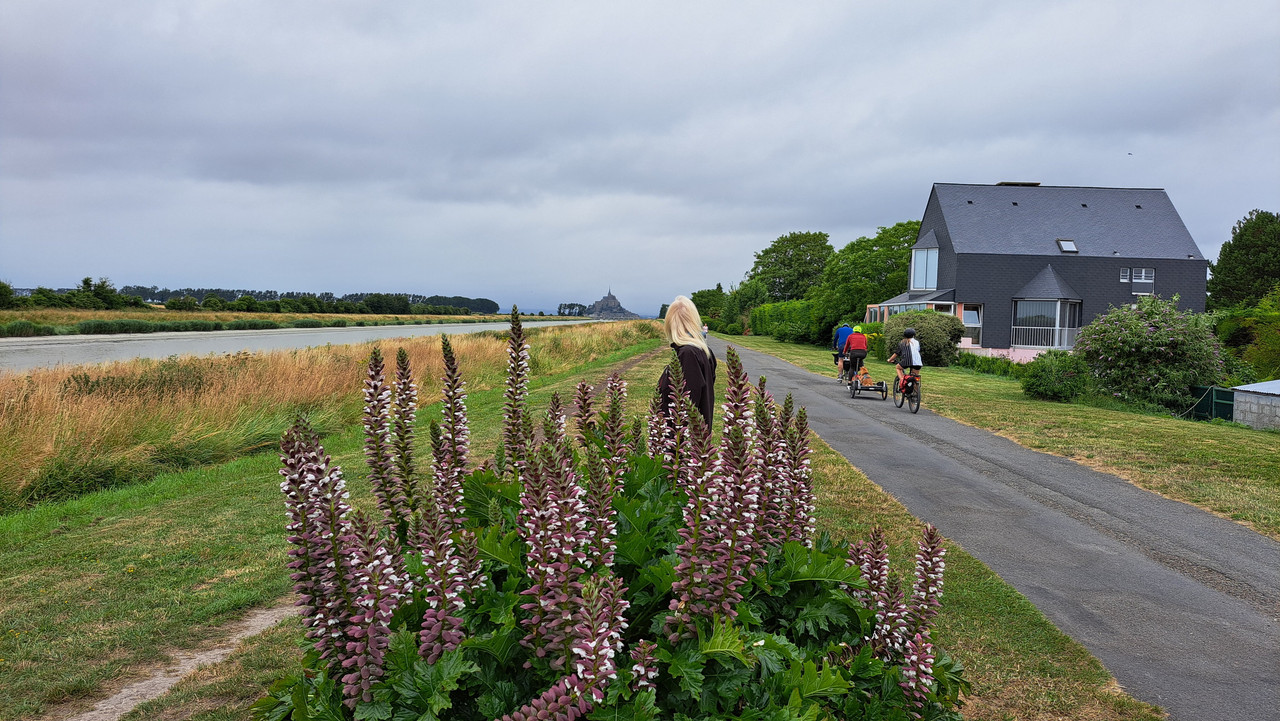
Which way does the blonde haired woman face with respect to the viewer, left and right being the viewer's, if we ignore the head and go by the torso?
facing away from the viewer and to the left of the viewer

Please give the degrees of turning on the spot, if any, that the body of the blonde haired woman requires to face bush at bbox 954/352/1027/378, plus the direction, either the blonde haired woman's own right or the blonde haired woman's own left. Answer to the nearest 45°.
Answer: approximately 90° to the blonde haired woman's own right

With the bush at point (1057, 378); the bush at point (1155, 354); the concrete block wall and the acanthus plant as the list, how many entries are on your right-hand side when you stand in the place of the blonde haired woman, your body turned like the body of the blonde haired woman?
3

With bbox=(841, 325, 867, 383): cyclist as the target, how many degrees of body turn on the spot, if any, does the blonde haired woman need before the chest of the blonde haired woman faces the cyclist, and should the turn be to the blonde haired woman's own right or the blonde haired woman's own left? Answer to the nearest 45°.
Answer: approximately 45° to the blonde haired woman's own right

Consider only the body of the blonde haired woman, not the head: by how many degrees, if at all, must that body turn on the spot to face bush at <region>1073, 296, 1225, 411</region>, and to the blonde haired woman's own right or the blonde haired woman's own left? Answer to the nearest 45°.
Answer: approximately 90° to the blonde haired woman's own right

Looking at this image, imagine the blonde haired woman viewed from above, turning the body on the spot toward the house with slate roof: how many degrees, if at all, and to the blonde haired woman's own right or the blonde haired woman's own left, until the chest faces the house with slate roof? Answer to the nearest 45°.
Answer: approximately 90° to the blonde haired woman's own right

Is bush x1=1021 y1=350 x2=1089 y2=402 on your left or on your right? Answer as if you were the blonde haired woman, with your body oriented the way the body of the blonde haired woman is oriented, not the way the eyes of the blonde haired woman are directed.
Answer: on your right

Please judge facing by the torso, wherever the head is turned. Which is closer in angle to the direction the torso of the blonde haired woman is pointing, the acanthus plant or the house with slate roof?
the house with slate roof

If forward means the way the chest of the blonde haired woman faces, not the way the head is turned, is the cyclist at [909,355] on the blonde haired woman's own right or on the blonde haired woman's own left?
on the blonde haired woman's own right

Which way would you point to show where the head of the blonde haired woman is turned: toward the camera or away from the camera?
away from the camera

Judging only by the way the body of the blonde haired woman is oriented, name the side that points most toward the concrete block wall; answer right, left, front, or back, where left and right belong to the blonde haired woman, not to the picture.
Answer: right
